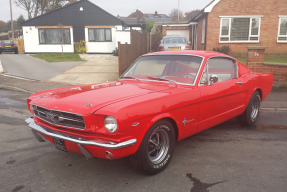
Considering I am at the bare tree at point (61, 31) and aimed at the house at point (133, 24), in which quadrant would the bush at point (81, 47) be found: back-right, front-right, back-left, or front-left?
front-right

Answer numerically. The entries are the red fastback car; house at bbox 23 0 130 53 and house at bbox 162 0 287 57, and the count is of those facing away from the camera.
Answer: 0

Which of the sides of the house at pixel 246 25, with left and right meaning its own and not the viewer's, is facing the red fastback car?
front

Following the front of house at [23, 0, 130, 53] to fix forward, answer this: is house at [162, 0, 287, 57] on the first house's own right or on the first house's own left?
on the first house's own left

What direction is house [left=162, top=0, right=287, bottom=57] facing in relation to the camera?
toward the camera

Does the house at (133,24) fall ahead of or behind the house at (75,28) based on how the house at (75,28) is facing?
behind

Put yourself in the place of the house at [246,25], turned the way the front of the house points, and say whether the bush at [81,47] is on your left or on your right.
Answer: on your right

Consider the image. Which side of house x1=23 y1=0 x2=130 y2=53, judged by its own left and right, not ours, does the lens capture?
front

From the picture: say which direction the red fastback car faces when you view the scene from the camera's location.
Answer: facing the viewer and to the left of the viewer

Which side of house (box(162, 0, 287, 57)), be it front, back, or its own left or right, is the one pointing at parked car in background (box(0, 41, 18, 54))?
right
